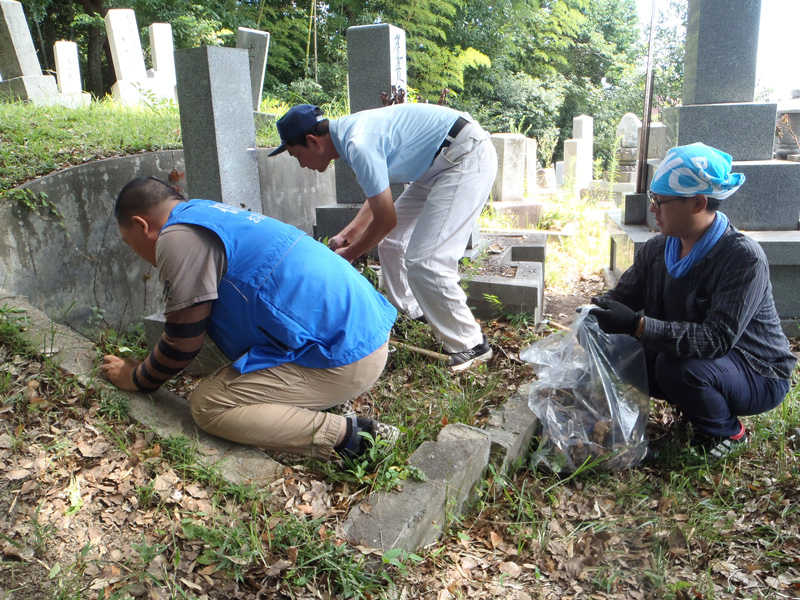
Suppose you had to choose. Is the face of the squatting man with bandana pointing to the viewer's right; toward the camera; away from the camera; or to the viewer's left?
to the viewer's left

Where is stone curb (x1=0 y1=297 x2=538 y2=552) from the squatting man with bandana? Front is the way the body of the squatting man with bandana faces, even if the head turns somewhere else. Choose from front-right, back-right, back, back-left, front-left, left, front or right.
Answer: front

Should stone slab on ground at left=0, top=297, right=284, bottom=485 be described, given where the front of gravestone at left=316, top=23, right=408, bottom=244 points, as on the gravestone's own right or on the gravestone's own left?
on the gravestone's own right

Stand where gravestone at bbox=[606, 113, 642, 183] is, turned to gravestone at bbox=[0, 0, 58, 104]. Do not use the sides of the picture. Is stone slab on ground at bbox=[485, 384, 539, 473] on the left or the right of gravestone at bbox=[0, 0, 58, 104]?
left

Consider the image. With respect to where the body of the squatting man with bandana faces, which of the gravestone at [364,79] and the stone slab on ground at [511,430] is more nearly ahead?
the stone slab on ground

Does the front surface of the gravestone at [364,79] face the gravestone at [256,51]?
no

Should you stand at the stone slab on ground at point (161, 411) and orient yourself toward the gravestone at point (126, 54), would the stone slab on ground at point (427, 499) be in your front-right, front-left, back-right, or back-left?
back-right

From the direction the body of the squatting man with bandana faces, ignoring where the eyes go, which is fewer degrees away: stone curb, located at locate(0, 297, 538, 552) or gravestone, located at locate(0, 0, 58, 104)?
the stone curb

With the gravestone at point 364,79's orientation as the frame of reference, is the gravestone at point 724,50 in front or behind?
in front

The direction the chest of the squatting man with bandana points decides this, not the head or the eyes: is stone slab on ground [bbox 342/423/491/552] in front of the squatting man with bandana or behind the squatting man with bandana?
in front

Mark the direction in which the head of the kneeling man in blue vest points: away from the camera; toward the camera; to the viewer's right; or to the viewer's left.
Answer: to the viewer's left

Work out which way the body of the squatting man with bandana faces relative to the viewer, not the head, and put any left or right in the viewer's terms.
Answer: facing the viewer and to the left of the viewer
